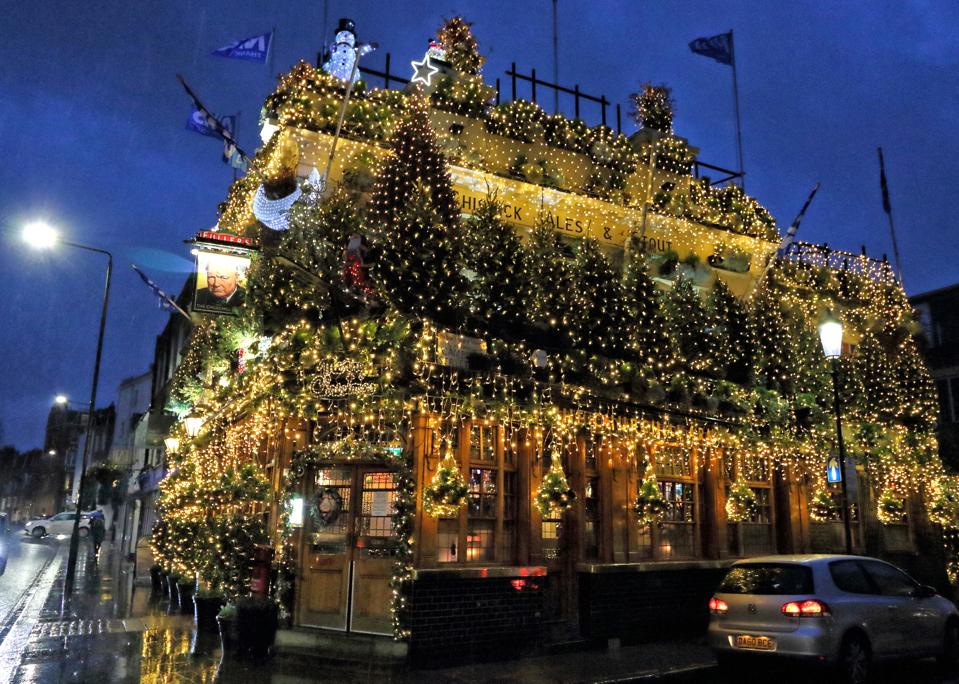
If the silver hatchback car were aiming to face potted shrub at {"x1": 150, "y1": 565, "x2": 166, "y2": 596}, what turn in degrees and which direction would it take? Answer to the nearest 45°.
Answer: approximately 135° to its left

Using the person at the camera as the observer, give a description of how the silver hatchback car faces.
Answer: facing away from the viewer and to the right of the viewer

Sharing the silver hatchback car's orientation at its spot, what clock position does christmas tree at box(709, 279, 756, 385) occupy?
The christmas tree is roughly at 10 o'clock from the silver hatchback car.

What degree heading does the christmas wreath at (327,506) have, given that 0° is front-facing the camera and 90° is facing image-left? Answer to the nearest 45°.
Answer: approximately 0°

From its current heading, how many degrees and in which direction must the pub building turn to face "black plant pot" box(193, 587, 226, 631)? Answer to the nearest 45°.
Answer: approximately 90° to its right
